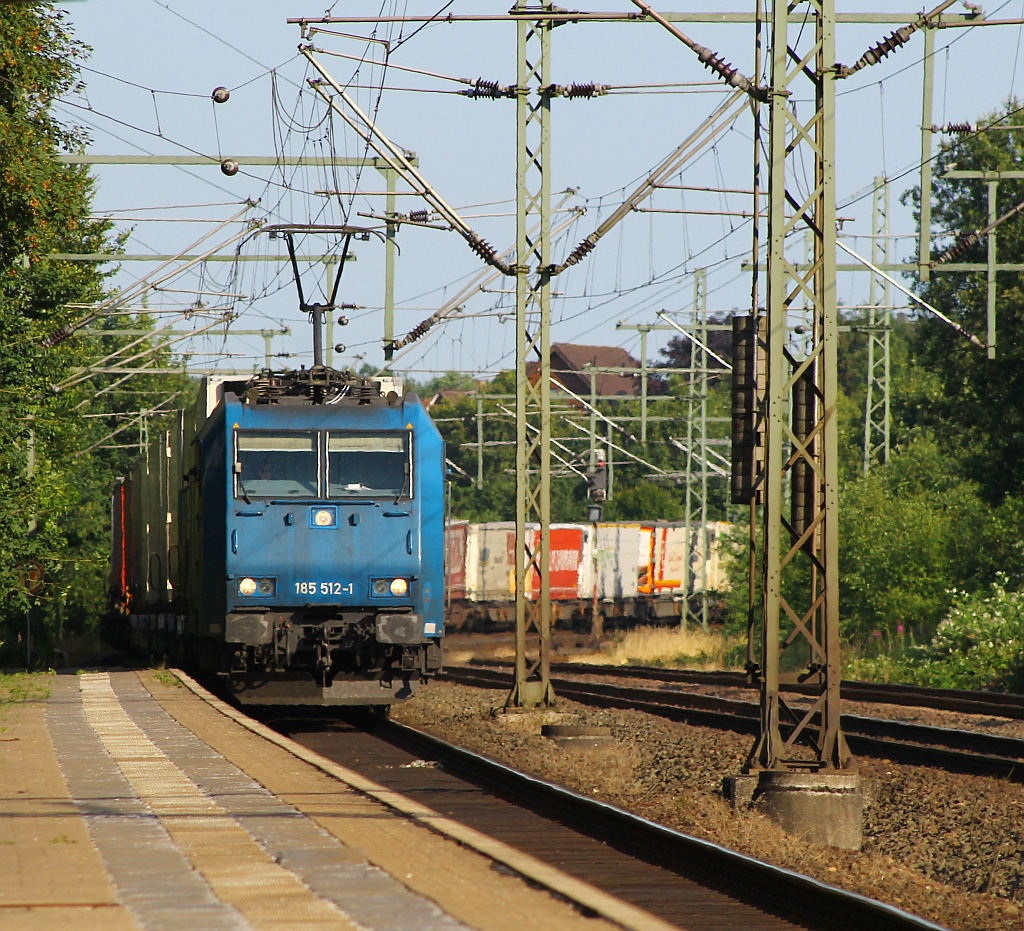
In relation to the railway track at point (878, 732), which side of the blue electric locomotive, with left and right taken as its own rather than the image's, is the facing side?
left

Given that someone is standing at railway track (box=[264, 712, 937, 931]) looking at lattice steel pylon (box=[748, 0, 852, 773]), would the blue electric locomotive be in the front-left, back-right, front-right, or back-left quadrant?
front-left

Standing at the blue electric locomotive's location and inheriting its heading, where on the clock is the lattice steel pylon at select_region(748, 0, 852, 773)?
The lattice steel pylon is roughly at 11 o'clock from the blue electric locomotive.

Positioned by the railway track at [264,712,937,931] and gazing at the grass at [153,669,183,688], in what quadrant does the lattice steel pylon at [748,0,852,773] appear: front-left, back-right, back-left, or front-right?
front-right

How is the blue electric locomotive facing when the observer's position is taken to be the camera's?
facing the viewer

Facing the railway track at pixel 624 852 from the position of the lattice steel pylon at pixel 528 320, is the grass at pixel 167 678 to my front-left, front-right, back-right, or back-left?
back-right

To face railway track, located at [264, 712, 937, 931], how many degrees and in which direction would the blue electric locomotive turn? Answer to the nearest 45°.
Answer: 0° — it already faces it
